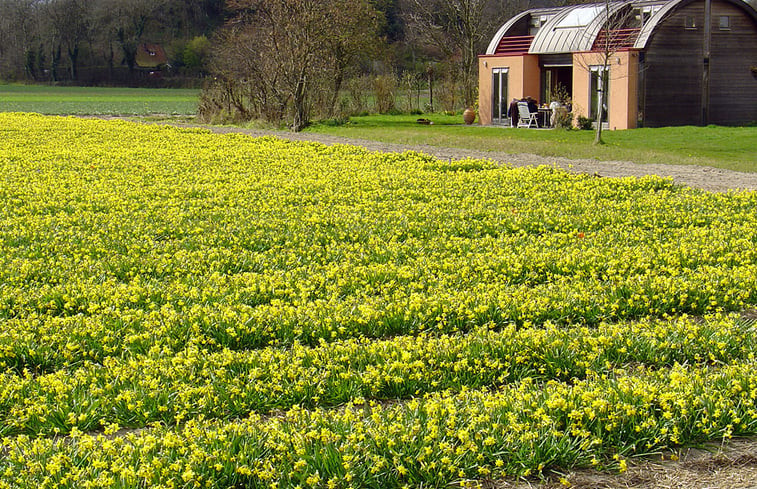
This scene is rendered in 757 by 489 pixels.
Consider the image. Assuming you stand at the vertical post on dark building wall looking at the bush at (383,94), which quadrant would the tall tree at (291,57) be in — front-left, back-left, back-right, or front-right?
front-left

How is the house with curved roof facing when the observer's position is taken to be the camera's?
facing the viewer and to the left of the viewer

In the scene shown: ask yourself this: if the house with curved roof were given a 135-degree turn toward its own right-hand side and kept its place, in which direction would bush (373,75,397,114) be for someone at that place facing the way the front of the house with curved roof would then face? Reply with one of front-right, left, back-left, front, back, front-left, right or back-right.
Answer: front-left

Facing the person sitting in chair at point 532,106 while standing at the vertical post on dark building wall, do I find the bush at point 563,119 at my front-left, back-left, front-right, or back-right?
front-left

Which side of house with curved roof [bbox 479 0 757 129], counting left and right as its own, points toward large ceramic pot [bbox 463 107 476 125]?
right

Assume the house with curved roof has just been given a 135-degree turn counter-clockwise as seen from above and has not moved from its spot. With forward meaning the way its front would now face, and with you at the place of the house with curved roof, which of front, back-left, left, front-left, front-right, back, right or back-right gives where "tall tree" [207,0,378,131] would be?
back

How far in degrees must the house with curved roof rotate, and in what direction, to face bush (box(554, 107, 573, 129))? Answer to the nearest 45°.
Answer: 0° — it already faces it
